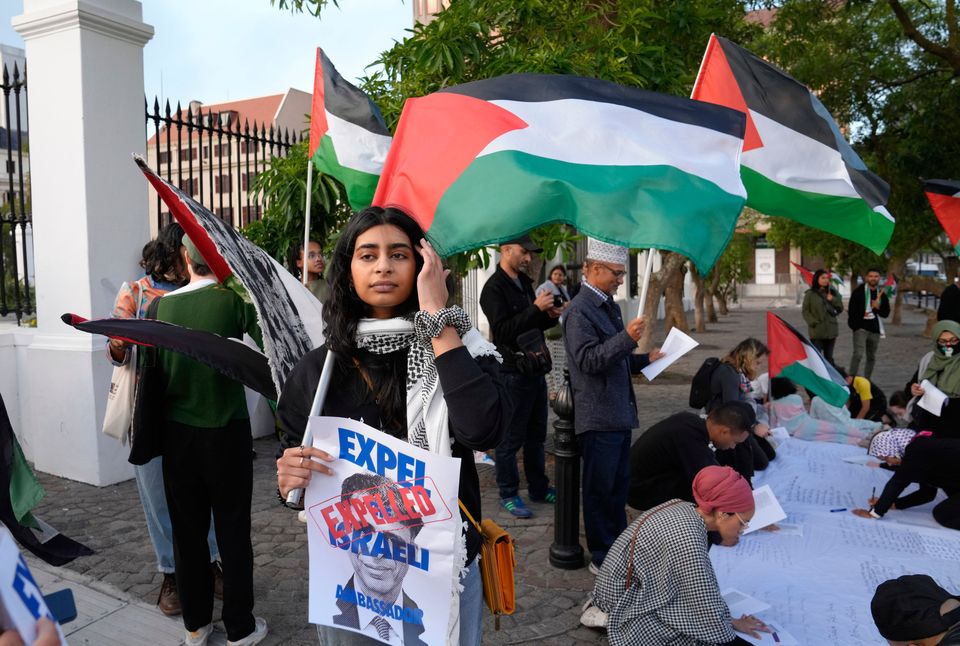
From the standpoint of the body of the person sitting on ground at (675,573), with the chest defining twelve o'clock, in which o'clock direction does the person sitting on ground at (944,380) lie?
the person sitting on ground at (944,380) is roughly at 10 o'clock from the person sitting on ground at (675,573).

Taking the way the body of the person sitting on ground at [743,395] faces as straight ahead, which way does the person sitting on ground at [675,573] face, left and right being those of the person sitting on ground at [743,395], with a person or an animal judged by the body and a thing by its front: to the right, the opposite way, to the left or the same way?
the same way

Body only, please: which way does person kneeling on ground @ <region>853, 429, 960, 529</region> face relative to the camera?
to the viewer's left

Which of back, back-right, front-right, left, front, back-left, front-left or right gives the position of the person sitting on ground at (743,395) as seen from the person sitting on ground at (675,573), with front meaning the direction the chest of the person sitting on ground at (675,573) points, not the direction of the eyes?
left

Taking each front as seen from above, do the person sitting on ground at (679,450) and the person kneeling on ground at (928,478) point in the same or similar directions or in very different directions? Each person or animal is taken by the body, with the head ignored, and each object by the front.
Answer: very different directions

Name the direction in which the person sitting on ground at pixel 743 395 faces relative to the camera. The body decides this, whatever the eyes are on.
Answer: to the viewer's right

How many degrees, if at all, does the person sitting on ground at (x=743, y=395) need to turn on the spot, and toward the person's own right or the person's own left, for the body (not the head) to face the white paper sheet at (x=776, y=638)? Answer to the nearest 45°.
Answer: approximately 90° to the person's own right

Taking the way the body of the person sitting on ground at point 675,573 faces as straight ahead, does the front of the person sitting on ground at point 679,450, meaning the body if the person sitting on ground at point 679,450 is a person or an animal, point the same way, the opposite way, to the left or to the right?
the same way

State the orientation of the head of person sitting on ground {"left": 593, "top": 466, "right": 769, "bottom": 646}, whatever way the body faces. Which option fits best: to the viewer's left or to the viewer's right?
to the viewer's right

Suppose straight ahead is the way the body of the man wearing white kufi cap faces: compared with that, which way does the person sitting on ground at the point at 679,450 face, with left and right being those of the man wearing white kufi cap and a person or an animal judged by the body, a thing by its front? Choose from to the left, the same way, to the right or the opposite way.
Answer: the same way

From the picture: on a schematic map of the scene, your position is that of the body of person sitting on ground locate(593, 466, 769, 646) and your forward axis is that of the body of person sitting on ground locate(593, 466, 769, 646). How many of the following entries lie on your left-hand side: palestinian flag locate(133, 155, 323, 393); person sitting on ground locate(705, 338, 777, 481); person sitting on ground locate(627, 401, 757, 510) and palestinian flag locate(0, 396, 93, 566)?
2

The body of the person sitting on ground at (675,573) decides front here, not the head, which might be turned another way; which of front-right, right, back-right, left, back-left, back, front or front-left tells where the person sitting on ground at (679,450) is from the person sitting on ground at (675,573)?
left

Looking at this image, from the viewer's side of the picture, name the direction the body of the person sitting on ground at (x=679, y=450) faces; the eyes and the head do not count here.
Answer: to the viewer's right
